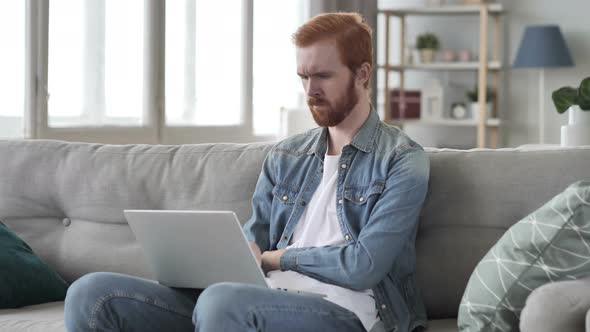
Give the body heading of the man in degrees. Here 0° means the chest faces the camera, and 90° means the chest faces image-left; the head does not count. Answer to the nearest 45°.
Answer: approximately 45°

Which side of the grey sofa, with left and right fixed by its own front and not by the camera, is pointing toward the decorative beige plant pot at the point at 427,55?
back

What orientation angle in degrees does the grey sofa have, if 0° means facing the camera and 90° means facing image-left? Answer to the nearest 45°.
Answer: approximately 0°

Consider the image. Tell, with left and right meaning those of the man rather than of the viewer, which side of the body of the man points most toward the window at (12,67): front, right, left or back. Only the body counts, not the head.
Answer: right

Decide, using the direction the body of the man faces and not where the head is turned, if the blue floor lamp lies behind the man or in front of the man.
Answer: behind

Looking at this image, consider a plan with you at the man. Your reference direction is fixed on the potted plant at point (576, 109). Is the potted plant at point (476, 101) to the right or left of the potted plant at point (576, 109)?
left

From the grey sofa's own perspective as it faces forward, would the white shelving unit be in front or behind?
behind

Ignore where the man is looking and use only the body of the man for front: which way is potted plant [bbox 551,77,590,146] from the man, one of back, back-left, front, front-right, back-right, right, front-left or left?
back

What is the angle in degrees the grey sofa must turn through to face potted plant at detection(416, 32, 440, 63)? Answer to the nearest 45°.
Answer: approximately 180°
